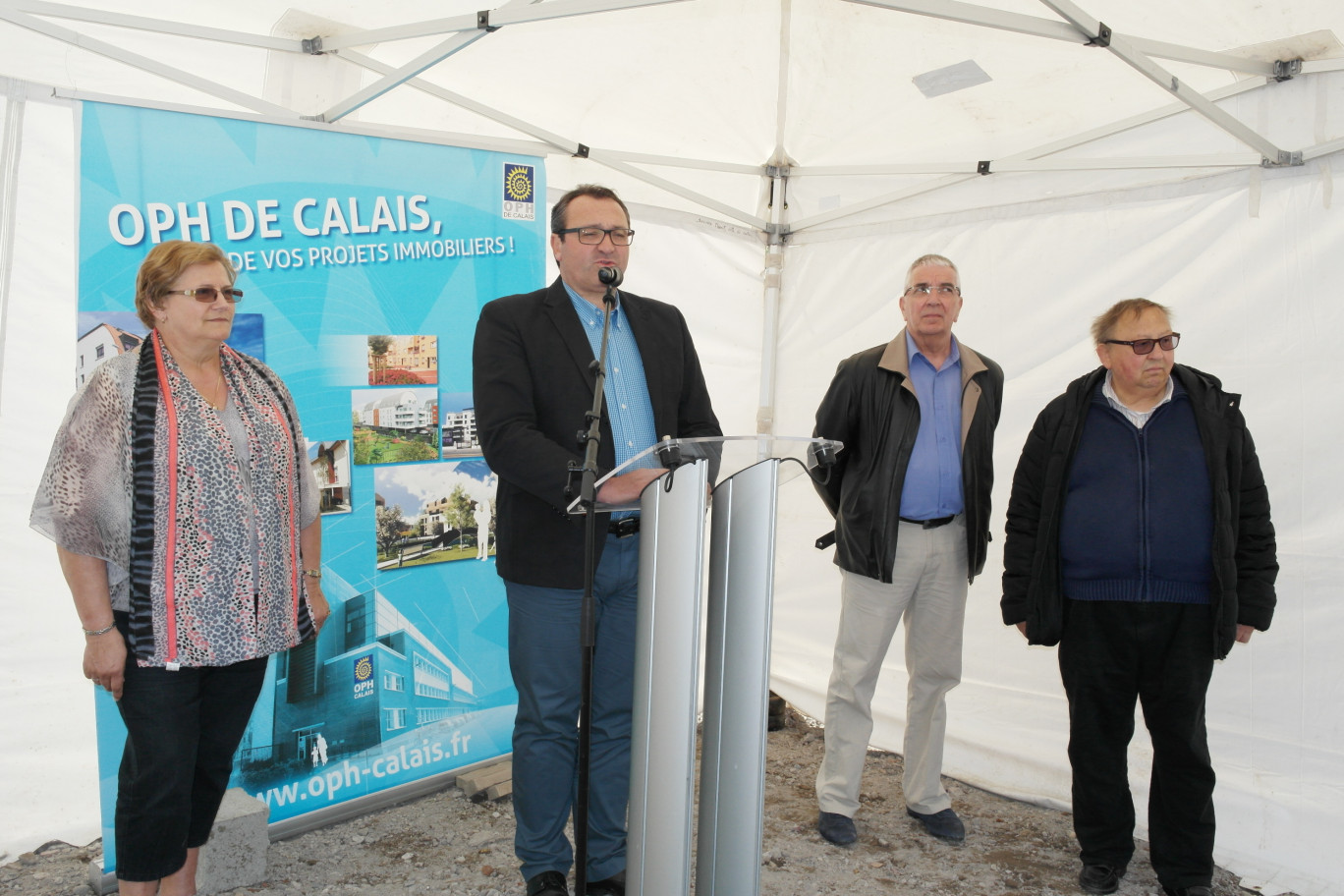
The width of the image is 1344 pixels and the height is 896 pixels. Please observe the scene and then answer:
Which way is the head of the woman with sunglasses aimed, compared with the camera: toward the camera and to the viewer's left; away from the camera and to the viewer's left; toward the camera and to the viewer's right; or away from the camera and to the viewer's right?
toward the camera and to the viewer's right

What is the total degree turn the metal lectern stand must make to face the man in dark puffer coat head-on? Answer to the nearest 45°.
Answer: approximately 90° to its left

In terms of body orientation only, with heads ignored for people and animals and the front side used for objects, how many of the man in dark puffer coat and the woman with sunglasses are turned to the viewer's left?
0

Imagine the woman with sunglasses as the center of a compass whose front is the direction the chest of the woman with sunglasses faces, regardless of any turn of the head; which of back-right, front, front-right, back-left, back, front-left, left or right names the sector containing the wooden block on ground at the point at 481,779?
left

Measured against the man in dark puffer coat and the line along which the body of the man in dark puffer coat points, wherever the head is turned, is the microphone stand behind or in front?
in front

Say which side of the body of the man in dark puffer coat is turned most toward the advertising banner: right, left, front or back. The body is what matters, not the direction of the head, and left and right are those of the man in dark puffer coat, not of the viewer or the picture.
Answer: right

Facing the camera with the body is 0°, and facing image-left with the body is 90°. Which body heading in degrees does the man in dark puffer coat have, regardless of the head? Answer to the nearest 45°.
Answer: approximately 0°
